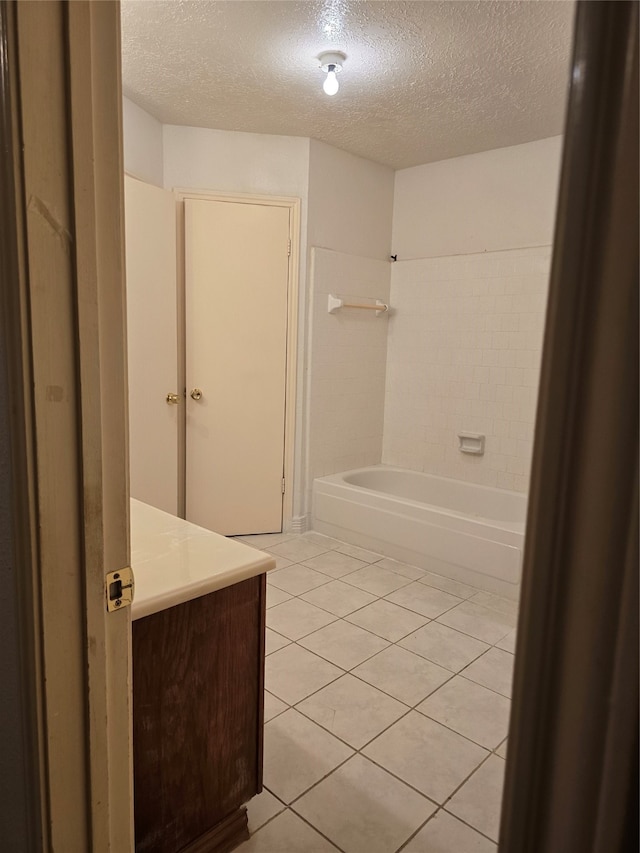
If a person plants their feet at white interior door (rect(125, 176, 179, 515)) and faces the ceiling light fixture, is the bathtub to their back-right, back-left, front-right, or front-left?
front-left

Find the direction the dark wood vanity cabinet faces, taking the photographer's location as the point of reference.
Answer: facing away from the viewer and to the right of the viewer

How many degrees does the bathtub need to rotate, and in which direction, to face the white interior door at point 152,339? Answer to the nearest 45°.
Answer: approximately 45° to its right

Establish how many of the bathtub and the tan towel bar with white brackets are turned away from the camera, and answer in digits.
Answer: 0

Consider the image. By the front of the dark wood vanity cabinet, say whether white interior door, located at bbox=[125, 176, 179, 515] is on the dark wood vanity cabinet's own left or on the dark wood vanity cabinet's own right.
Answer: on the dark wood vanity cabinet's own left

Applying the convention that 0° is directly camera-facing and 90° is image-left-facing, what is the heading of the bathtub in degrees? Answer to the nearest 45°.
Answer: approximately 45°

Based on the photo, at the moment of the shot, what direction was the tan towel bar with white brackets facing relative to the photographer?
facing the viewer and to the right of the viewer

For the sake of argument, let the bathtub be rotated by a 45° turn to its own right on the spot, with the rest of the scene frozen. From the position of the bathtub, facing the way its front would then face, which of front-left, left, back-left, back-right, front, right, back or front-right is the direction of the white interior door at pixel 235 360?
front

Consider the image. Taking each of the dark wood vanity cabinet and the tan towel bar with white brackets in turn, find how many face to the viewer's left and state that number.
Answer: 0

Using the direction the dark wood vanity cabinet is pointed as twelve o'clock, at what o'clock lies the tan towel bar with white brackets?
The tan towel bar with white brackets is roughly at 11 o'clock from the dark wood vanity cabinet.
